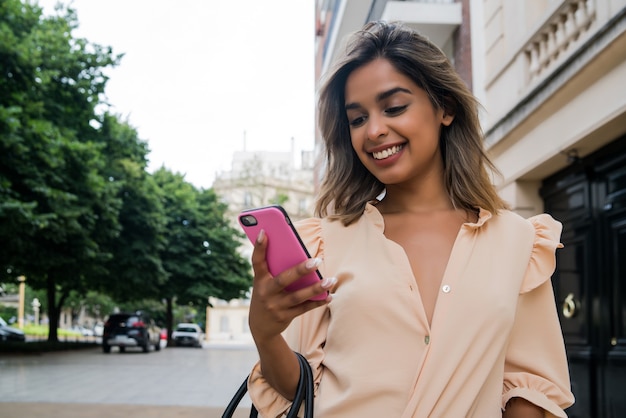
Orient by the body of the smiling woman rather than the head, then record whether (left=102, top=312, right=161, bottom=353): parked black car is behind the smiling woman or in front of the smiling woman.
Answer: behind

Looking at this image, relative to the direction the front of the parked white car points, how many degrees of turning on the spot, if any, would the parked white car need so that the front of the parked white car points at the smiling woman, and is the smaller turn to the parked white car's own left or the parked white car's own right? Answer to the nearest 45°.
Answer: approximately 45° to the parked white car's own left

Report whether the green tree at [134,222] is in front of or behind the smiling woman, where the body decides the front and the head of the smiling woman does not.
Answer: behind

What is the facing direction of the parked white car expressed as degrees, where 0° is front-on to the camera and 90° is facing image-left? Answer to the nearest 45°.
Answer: approximately 45°
